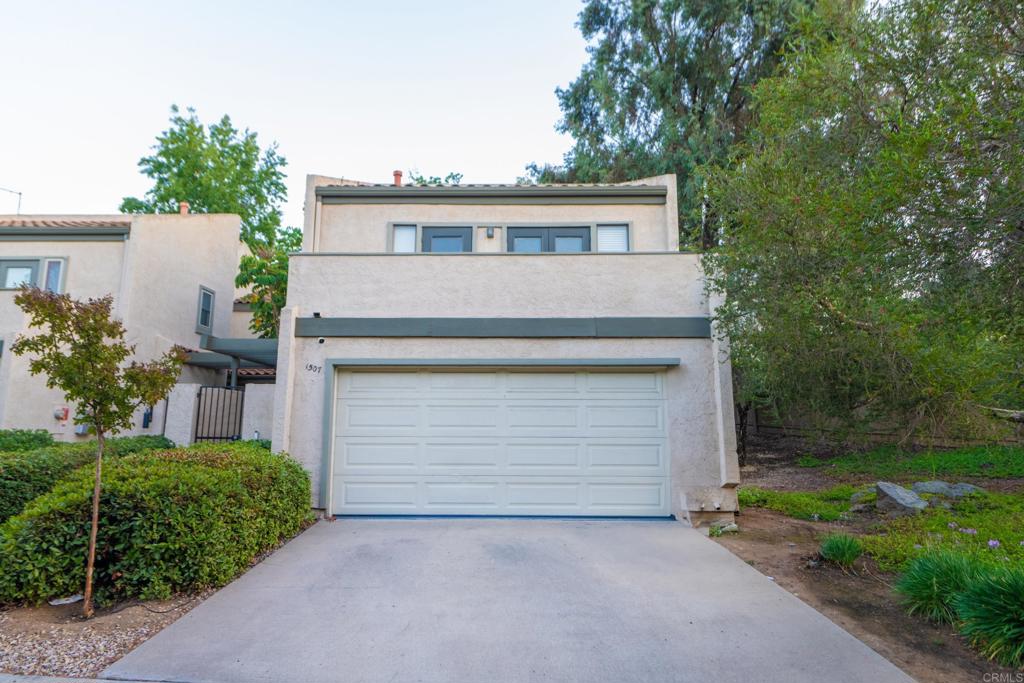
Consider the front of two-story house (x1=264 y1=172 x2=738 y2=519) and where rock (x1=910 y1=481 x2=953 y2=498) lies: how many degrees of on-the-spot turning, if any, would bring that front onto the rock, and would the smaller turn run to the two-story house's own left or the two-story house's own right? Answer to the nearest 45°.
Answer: approximately 90° to the two-story house's own left

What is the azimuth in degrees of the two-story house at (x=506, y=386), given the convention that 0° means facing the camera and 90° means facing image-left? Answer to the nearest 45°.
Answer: approximately 0°

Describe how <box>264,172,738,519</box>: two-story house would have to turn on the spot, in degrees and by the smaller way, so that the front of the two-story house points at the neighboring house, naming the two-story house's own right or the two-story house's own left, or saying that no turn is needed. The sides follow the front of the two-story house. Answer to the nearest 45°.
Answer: approximately 135° to the two-story house's own right

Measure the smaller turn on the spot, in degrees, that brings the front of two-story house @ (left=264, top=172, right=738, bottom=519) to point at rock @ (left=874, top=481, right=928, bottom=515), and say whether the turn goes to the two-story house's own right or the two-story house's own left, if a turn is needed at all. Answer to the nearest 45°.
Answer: approximately 90° to the two-story house's own left

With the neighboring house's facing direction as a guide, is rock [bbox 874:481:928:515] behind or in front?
in front

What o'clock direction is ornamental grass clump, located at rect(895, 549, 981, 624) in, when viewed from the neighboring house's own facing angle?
The ornamental grass clump is roughly at 11 o'clock from the neighboring house.

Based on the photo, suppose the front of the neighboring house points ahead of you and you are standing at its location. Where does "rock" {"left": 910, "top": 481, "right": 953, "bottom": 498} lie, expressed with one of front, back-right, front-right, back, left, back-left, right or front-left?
front-left

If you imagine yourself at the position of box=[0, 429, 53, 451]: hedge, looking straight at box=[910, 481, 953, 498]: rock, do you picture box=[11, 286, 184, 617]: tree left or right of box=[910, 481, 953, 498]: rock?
right

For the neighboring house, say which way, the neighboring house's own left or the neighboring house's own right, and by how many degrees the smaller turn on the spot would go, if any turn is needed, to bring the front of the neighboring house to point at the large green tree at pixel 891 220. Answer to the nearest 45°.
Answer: approximately 45° to the neighboring house's own left

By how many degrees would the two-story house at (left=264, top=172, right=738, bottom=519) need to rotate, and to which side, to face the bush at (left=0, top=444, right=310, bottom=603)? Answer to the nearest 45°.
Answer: approximately 45° to its right

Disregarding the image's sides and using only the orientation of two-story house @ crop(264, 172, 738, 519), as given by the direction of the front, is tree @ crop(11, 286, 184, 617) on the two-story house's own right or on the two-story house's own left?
on the two-story house's own right

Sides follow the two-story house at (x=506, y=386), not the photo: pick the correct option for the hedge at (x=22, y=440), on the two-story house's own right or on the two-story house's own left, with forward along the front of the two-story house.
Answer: on the two-story house's own right

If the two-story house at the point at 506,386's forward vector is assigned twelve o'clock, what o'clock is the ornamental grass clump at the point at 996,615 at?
The ornamental grass clump is roughly at 11 o'clock from the two-story house.

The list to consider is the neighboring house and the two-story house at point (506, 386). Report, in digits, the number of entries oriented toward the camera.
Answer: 2

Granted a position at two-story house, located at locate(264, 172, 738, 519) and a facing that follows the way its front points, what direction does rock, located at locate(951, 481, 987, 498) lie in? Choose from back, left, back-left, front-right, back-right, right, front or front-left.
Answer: left
